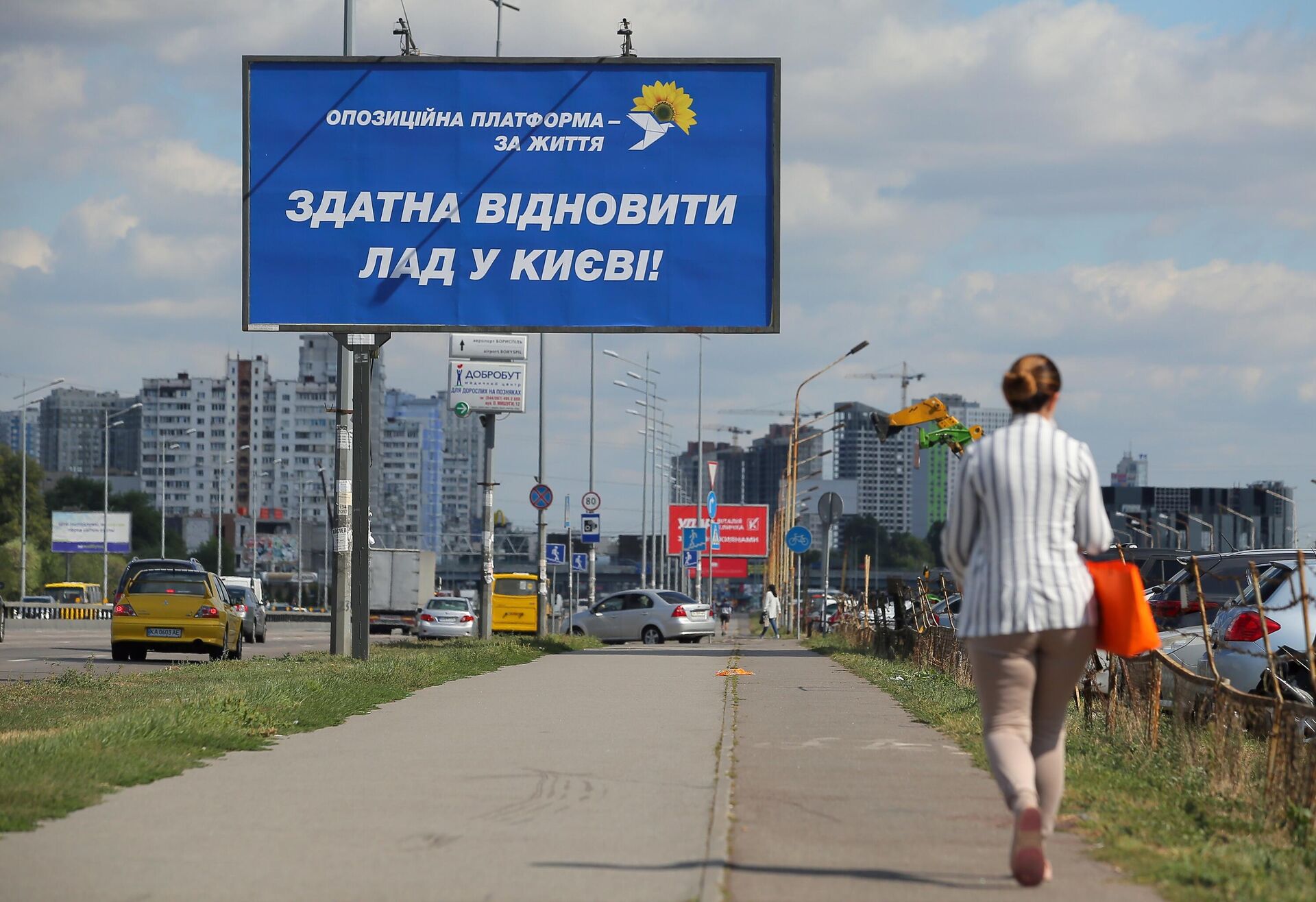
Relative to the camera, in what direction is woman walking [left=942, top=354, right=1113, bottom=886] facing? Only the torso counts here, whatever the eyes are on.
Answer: away from the camera

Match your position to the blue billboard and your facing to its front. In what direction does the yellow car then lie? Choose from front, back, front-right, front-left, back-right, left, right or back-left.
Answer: back-right

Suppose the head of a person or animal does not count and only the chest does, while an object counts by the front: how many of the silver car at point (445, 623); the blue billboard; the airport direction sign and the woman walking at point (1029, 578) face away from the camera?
2

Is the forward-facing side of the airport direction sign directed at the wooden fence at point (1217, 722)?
yes

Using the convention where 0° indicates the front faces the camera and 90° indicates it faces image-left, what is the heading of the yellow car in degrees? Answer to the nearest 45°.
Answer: approximately 180°

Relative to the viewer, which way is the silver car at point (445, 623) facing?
away from the camera

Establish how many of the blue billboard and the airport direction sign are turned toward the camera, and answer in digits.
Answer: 2

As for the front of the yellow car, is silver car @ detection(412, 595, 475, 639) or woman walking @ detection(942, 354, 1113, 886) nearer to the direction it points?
the silver car

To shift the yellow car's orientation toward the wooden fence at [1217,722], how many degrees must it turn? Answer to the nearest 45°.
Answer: approximately 180°

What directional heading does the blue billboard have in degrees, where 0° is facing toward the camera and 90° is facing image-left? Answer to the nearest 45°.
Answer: approximately 0°
